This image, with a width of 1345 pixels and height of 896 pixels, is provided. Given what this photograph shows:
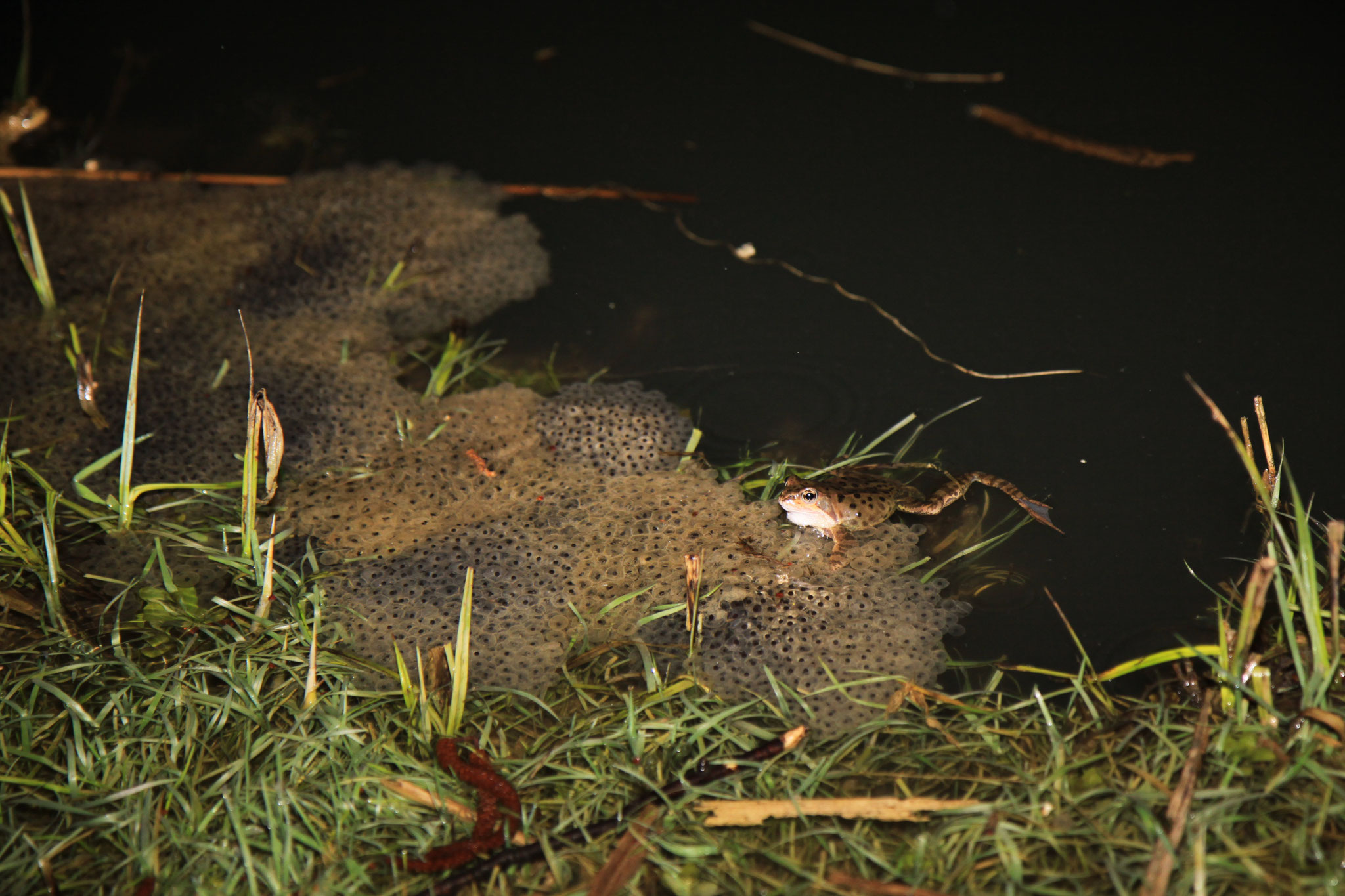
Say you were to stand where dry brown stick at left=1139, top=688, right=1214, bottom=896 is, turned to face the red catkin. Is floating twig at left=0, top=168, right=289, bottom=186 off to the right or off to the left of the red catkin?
right
